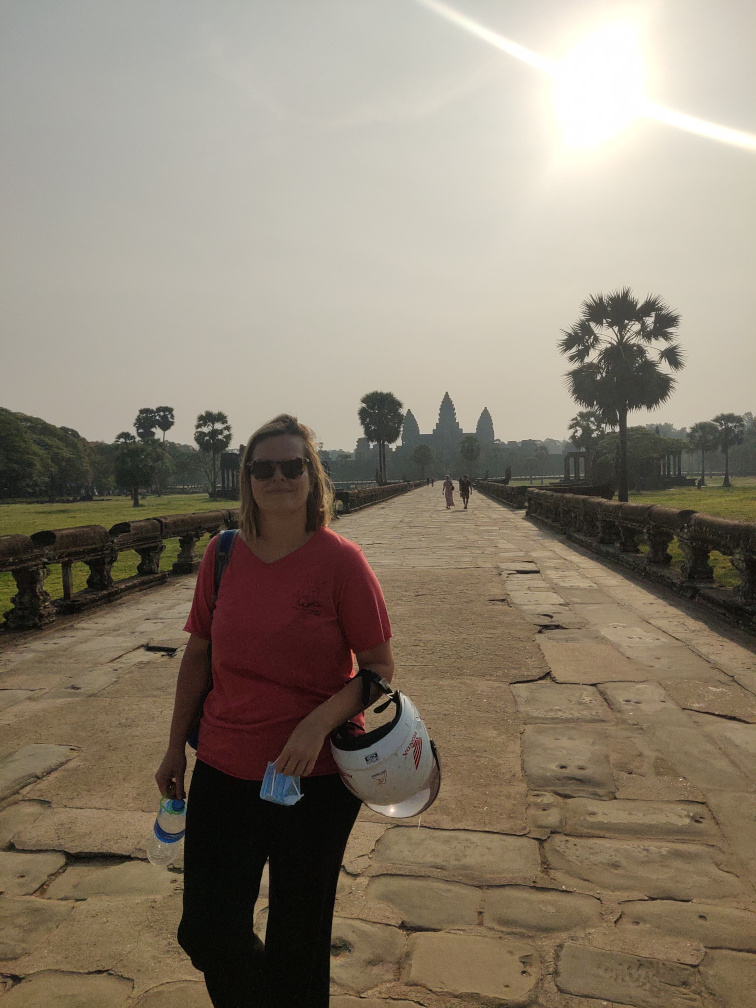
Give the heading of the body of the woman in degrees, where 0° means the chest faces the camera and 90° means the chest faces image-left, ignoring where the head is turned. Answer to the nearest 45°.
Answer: approximately 0°

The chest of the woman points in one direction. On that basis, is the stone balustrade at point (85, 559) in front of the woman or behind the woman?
behind

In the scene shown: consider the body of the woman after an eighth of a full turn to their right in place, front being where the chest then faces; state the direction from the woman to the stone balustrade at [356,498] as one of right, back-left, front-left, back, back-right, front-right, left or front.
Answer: back-right
